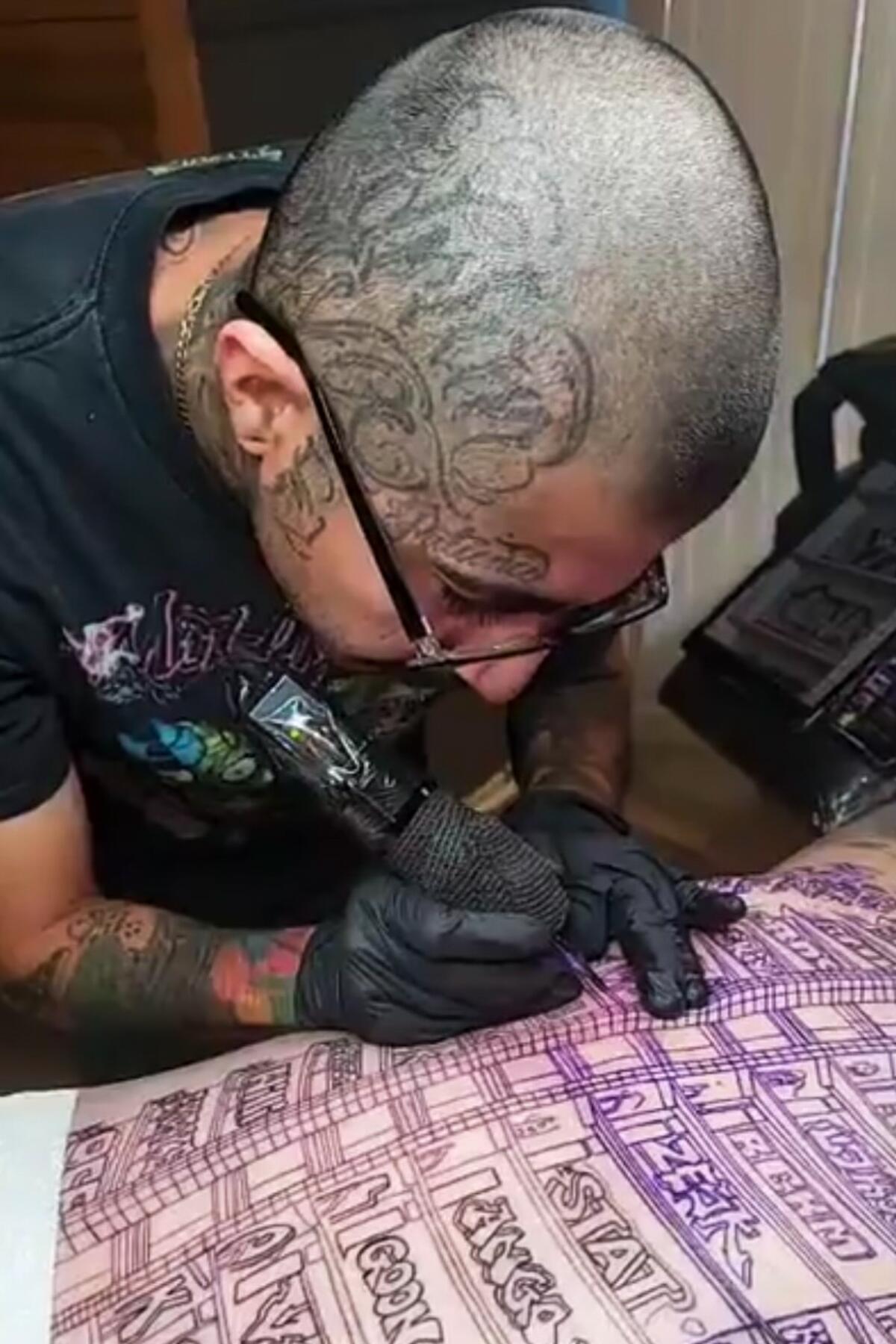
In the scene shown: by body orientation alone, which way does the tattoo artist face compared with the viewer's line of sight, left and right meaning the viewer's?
facing the viewer and to the right of the viewer
